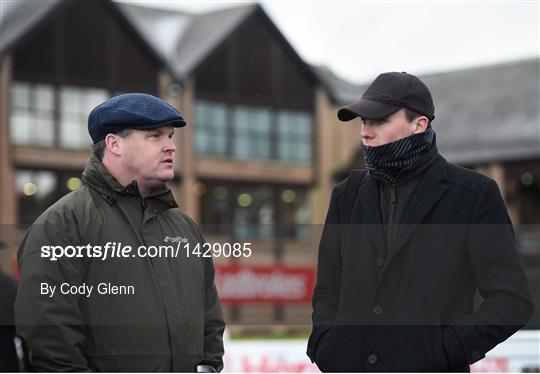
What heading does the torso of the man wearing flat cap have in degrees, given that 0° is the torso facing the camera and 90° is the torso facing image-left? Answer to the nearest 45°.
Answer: approximately 315°

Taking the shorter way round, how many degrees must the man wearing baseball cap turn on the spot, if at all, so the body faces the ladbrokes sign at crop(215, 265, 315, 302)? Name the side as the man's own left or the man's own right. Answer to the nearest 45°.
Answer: approximately 90° to the man's own right

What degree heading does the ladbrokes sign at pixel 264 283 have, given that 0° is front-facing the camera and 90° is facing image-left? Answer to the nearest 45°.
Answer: approximately 0°

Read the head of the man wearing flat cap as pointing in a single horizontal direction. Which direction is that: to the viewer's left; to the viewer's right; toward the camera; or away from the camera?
to the viewer's right

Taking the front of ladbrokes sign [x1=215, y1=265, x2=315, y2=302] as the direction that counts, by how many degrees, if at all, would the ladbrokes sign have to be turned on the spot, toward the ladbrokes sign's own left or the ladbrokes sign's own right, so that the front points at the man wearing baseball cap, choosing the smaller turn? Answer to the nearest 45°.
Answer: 0° — it already faces them

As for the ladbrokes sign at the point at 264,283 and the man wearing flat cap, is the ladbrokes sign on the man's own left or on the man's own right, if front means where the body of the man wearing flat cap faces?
on the man's own left
